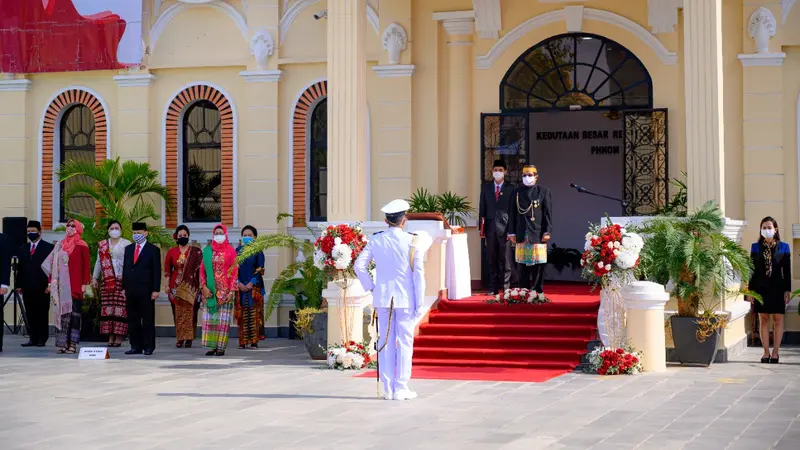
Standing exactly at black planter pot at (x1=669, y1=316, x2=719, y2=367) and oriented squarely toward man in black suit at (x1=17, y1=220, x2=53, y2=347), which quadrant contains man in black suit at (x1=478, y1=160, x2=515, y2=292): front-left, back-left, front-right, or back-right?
front-right

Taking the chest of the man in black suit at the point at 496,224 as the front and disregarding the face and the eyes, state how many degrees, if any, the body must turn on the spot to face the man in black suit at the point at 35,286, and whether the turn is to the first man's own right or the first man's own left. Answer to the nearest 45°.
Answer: approximately 90° to the first man's own right

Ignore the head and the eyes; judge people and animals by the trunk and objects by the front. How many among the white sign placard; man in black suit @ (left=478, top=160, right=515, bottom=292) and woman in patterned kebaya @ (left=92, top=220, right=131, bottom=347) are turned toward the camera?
3

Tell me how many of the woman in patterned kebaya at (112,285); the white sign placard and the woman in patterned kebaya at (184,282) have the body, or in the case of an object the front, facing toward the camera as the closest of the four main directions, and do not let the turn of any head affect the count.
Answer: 3

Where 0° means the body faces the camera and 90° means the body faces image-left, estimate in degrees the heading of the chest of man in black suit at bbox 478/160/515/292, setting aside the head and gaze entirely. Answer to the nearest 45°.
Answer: approximately 0°

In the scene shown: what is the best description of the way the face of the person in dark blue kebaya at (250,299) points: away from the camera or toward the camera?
toward the camera

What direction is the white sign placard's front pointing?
toward the camera

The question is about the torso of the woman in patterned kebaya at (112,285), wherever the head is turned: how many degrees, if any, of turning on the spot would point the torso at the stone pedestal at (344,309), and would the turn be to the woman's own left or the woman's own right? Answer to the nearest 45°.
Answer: approximately 45° to the woman's own left

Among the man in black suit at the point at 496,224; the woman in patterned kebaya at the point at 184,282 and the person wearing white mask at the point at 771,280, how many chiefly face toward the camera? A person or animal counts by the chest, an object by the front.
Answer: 3

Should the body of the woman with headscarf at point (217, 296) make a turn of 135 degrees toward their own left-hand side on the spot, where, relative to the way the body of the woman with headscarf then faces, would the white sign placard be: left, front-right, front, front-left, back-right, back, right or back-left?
back-left

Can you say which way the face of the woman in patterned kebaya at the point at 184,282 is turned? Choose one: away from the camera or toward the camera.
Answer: toward the camera

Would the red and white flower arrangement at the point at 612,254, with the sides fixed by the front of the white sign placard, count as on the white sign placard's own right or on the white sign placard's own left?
on the white sign placard's own left

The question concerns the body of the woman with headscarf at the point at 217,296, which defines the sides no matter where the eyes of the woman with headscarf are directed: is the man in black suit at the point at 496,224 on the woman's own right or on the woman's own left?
on the woman's own left

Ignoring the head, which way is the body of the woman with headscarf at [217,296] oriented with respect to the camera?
toward the camera
